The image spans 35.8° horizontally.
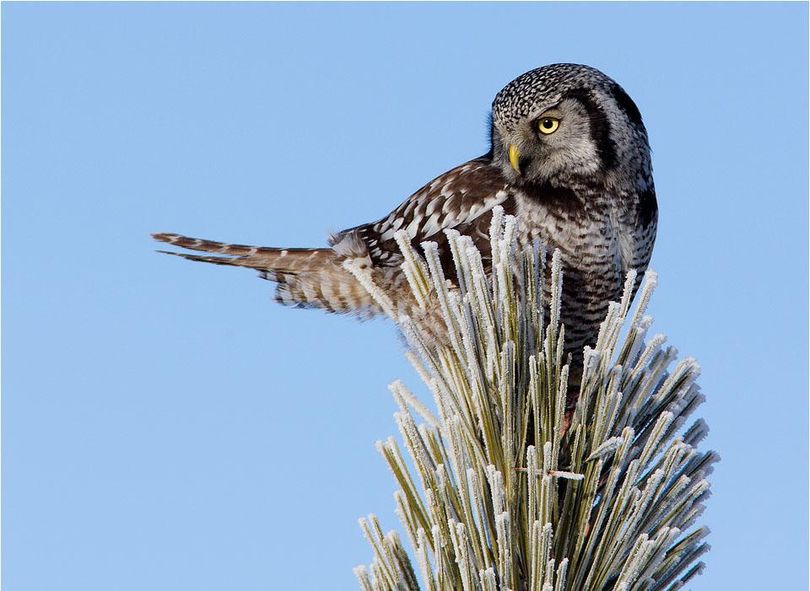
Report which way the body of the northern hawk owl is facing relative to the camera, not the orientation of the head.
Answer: to the viewer's right
